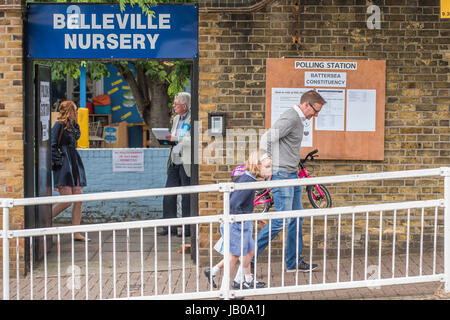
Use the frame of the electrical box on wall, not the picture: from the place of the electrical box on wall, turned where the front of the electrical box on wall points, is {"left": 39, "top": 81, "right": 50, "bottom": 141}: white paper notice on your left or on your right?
on your right

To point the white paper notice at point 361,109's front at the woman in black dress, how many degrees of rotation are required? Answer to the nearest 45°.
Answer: approximately 90° to its right

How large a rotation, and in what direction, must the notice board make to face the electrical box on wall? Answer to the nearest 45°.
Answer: approximately 90° to its right

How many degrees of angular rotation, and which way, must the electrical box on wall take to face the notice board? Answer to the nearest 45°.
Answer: approximately 90° to its left

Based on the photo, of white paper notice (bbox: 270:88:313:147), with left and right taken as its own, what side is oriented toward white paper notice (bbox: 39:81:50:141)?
right

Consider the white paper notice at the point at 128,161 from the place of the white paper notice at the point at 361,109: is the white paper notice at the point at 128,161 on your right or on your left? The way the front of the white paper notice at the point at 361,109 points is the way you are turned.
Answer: on your right

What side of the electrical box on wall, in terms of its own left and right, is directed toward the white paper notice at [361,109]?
left

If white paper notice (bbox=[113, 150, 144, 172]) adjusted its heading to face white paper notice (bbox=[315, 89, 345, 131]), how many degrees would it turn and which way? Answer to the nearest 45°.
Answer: approximately 45° to its left
